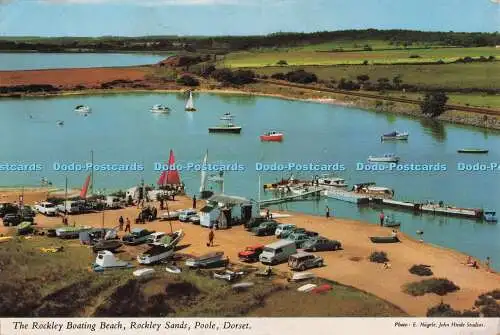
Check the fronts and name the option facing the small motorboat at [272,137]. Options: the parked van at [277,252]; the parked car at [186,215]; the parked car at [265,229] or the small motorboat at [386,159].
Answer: the small motorboat at [386,159]

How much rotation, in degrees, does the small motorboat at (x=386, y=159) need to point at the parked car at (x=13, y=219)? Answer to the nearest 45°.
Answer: approximately 45° to its left

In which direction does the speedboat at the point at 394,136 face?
to the viewer's left

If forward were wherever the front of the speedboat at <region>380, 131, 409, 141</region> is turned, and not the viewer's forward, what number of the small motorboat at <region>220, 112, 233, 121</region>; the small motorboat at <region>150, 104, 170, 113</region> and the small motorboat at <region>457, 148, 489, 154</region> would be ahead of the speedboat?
2

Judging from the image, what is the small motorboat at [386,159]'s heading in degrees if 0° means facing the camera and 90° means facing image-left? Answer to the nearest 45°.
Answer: approximately 90°

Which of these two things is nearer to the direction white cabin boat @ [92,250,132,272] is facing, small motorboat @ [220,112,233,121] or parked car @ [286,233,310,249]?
the parked car

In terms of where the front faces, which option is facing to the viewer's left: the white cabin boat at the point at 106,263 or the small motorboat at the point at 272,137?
the small motorboat
